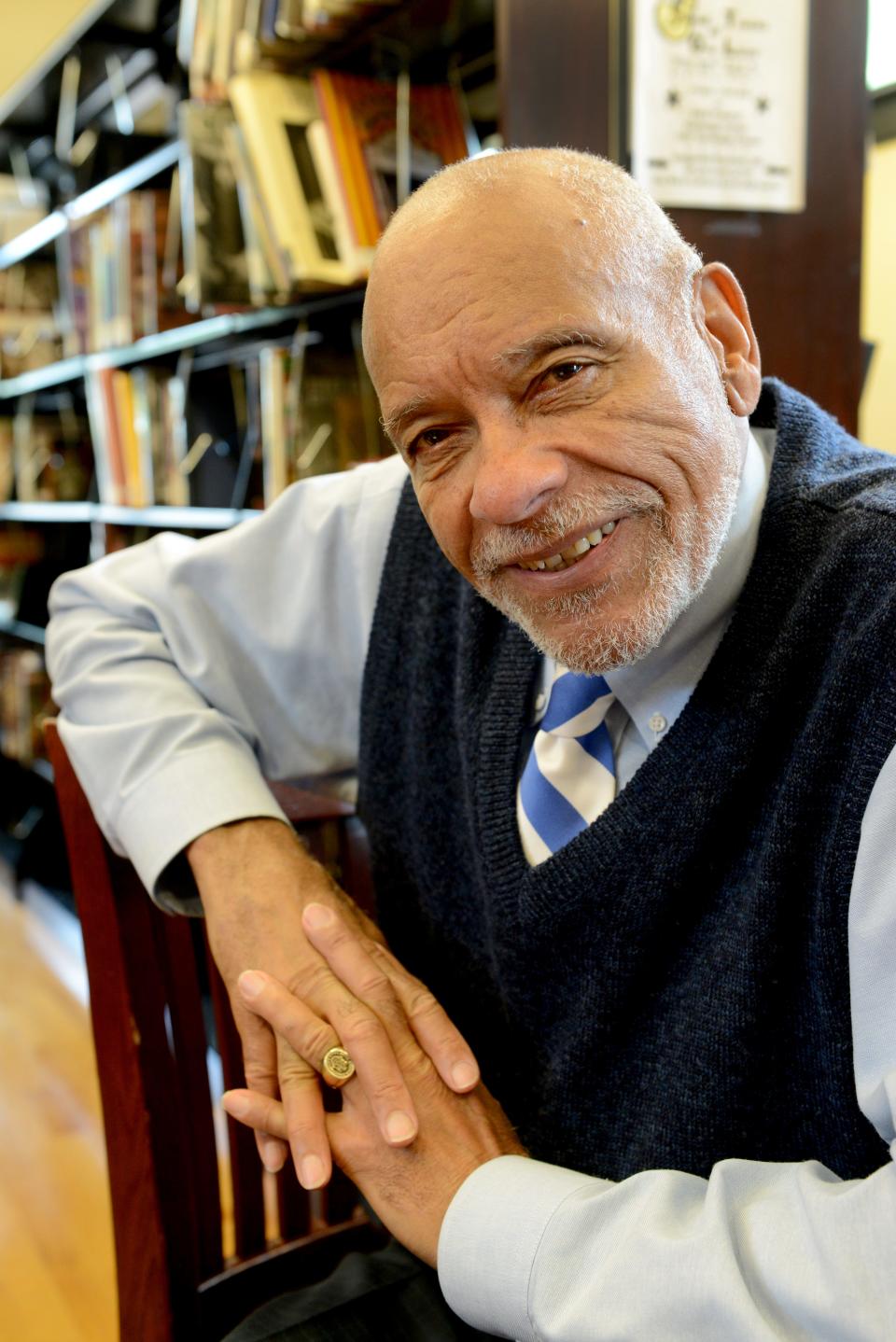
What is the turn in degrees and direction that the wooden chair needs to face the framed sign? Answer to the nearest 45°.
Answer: approximately 90° to its left

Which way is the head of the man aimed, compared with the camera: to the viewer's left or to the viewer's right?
to the viewer's left

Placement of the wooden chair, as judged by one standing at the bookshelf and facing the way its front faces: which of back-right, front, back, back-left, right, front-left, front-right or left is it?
front-left

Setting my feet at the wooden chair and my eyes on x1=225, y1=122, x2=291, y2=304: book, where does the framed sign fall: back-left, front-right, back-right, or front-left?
front-right

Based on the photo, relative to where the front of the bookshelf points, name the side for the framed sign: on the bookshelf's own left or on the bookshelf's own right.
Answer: on the bookshelf's own left

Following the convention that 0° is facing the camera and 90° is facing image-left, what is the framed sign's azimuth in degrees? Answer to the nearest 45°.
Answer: approximately 0°

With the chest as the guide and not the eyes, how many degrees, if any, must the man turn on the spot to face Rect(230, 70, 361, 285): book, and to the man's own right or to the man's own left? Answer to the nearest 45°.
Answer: approximately 135° to the man's own right

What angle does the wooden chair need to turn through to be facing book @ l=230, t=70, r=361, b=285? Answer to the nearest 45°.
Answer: approximately 135° to its left
